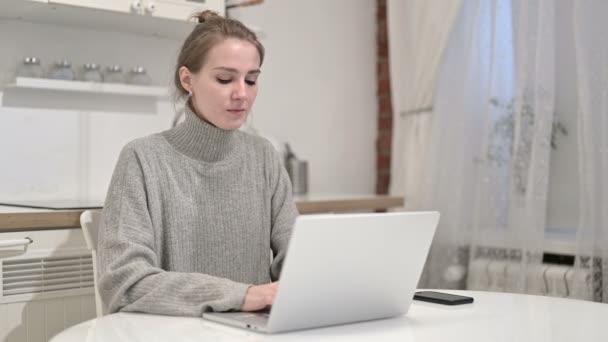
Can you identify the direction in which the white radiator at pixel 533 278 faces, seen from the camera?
facing the viewer and to the left of the viewer

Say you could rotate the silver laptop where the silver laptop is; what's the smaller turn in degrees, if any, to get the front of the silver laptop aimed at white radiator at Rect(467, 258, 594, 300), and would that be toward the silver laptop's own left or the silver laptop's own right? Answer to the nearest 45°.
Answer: approximately 90° to the silver laptop's own right

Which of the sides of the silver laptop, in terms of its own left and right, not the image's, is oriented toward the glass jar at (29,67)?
front

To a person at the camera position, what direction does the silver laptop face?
facing away from the viewer and to the left of the viewer

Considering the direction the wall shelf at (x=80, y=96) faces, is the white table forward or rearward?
forward

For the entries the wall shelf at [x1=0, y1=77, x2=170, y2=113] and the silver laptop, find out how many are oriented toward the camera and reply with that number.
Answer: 1

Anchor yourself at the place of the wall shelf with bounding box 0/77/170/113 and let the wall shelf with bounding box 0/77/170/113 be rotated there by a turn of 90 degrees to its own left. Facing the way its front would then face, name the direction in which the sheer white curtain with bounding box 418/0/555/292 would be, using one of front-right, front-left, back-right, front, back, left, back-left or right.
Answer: front

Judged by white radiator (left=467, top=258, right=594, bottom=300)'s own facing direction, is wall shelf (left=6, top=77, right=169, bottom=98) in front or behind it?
in front

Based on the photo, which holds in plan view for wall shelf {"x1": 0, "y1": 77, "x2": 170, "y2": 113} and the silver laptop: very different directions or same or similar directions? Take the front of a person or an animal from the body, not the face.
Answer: very different directions

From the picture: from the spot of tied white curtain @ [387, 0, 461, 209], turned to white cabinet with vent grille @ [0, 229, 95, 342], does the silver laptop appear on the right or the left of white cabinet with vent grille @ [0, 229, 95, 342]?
left

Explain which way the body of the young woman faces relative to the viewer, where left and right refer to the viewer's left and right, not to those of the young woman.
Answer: facing the viewer and to the right of the viewer

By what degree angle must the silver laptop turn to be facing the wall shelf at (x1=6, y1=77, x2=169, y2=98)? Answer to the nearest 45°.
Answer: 0° — it already faces it
